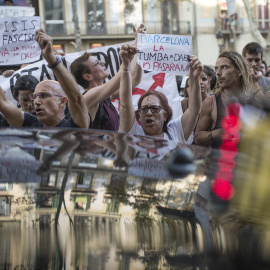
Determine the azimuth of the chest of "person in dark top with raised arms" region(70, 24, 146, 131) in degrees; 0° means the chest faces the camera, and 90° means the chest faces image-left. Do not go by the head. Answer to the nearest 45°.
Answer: approximately 270°

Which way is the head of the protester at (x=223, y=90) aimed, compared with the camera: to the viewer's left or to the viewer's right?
to the viewer's left

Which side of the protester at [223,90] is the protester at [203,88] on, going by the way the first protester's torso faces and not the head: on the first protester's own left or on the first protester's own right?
on the first protester's own right

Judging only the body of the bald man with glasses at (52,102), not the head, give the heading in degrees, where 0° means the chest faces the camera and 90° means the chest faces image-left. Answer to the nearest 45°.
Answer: approximately 45°

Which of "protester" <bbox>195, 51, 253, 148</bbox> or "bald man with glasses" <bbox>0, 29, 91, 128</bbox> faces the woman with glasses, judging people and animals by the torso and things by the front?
the protester

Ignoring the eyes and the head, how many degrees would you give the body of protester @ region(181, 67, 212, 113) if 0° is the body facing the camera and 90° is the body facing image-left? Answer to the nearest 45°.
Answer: approximately 45°

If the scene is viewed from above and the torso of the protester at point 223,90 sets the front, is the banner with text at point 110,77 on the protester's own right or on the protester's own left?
on the protester's own right

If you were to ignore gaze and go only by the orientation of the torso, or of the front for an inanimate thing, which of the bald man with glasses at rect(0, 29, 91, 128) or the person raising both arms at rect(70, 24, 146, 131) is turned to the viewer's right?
the person raising both arms at rect(70, 24, 146, 131)

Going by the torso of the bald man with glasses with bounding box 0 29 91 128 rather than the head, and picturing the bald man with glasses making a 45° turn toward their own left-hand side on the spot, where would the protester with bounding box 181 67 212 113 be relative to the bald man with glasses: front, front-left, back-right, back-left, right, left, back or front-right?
back-left
